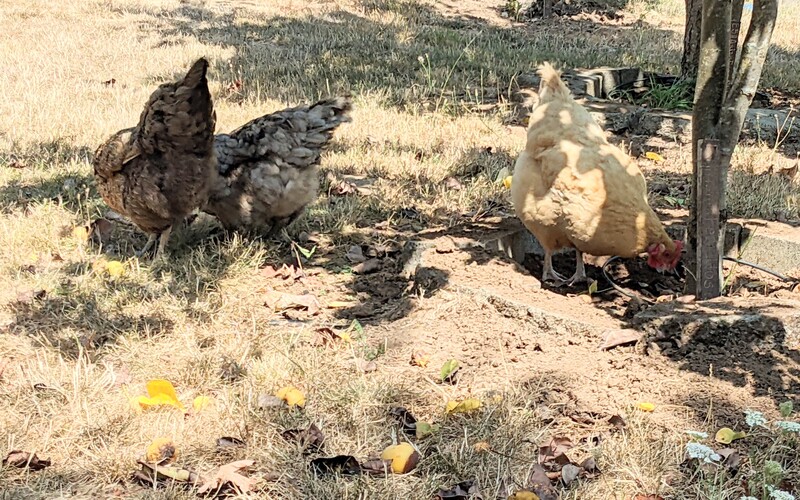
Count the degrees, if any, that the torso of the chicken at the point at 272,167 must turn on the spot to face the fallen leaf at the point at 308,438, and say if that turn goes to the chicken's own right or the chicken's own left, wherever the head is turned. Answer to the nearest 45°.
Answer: approximately 90° to the chicken's own left

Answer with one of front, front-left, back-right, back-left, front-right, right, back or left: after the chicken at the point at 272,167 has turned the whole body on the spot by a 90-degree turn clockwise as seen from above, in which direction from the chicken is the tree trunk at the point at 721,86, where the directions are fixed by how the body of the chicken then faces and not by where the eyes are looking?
back-right

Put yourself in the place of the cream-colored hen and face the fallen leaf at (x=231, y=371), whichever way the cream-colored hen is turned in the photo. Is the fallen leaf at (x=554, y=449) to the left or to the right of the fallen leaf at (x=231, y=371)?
left

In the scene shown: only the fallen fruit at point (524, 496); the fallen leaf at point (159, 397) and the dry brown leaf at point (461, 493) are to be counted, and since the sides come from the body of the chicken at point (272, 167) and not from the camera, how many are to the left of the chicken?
3

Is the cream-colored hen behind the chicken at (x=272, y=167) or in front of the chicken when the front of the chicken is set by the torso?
behind

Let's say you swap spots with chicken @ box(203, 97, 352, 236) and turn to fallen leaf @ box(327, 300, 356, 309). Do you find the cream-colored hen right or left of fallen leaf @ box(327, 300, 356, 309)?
left

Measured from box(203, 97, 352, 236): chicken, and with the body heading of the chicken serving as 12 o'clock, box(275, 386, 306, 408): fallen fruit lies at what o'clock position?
The fallen fruit is roughly at 9 o'clock from the chicken.

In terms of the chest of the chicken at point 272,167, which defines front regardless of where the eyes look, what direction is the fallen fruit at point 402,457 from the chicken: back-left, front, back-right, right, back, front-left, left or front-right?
left

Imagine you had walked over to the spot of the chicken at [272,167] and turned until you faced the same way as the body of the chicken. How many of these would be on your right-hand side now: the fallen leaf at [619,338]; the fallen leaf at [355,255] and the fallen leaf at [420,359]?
0

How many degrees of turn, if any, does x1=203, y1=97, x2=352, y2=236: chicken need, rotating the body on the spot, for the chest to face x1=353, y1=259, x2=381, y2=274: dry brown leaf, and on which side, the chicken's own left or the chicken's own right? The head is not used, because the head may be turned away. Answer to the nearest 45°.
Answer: approximately 135° to the chicken's own left

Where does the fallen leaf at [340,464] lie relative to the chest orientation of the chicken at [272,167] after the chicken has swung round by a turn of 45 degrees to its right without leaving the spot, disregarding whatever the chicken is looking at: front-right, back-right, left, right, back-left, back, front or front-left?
back-left

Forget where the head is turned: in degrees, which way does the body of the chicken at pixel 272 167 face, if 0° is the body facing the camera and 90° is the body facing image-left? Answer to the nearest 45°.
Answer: approximately 90°

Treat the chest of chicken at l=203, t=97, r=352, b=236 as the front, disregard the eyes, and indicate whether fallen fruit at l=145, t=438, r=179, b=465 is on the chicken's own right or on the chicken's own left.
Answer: on the chicken's own left

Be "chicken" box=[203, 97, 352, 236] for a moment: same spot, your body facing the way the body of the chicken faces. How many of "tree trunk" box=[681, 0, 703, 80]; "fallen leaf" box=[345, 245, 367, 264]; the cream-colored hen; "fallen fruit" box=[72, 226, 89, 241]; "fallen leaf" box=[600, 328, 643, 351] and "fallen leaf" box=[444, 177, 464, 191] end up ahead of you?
1

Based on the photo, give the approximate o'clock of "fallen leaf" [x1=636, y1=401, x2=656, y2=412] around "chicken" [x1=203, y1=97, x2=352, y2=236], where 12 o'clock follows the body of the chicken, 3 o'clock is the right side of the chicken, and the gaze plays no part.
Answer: The fallen leaf is roughly at 8 o'clock from the chicken.

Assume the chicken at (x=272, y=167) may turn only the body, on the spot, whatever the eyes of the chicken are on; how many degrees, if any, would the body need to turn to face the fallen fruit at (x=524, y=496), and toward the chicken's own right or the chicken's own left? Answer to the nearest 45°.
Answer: approximately 90° to the chicken's own left

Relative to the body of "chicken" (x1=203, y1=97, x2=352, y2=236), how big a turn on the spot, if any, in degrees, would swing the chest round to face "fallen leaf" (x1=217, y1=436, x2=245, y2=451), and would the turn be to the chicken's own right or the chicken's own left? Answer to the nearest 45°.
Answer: approximately 90° to the chicken's own left

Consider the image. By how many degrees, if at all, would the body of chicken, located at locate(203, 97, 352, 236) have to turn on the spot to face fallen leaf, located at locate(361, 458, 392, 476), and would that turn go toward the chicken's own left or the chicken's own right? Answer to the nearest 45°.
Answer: approximately 90° to the chicken's own left

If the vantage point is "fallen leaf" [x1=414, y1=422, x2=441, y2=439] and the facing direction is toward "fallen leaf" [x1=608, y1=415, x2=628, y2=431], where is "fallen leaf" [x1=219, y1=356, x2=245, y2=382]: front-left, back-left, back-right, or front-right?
back-left

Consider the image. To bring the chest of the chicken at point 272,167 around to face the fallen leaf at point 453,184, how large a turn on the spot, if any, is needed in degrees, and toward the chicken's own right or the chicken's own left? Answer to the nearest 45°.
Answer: approximately 135° to the chicken's own right

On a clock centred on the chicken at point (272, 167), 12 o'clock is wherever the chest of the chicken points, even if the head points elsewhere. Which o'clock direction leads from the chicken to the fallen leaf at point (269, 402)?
The fallen leaf is roughly at 9 o'clock from the chicken.

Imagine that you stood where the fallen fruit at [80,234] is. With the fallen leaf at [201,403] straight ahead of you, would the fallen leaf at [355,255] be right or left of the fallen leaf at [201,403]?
left

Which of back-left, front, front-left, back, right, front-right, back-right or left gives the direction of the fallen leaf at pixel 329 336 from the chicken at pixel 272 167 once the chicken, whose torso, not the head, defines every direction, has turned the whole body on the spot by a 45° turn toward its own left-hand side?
front-left

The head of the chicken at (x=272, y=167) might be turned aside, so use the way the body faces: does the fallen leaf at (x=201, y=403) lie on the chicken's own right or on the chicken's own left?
on the chicken's own left
